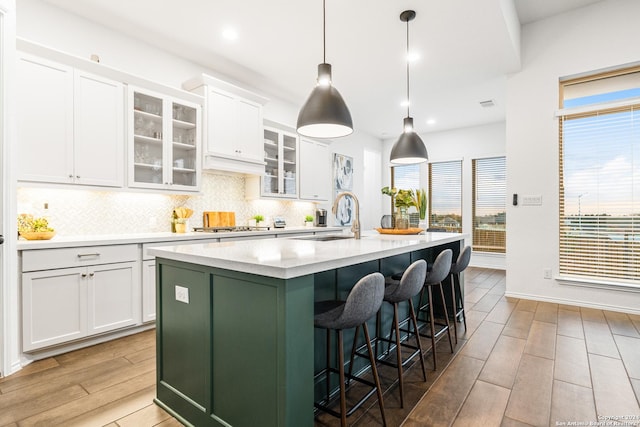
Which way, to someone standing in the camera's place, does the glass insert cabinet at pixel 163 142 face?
facing the viewer and to the right of the viewer

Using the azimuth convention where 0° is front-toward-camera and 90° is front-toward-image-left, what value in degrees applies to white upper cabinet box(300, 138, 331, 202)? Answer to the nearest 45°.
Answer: approximately 315°

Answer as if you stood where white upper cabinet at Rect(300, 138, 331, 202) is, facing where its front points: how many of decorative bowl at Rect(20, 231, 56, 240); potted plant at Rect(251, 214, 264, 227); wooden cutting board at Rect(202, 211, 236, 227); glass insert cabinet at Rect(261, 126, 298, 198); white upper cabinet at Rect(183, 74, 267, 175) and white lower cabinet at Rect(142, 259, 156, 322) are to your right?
6

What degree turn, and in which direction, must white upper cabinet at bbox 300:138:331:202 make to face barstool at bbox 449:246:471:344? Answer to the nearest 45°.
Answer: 0° — it already faces it

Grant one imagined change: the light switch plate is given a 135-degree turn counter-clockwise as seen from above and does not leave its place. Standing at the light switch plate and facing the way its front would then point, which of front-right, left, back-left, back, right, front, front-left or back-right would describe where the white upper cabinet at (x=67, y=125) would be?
back

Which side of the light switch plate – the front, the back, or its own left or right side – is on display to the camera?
front

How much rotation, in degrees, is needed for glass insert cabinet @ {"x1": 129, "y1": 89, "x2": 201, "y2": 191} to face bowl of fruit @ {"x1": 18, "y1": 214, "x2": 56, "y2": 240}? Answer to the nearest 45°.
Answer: approximately 90° to its right

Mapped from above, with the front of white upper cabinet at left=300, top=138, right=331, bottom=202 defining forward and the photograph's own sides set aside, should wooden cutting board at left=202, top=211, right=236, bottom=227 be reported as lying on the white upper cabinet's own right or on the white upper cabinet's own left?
on the white upper cabinet's own right

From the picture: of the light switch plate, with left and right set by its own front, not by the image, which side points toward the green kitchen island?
front

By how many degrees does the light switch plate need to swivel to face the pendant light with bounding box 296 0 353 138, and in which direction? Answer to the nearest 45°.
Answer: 0° — it already faces it

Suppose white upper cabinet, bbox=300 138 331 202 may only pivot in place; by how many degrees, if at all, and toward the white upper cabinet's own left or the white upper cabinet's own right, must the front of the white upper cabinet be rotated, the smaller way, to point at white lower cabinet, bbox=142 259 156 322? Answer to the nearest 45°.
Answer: approximately 90° to the white upper cabinet's own right

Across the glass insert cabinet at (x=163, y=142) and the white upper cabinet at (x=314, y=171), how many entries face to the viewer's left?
0
